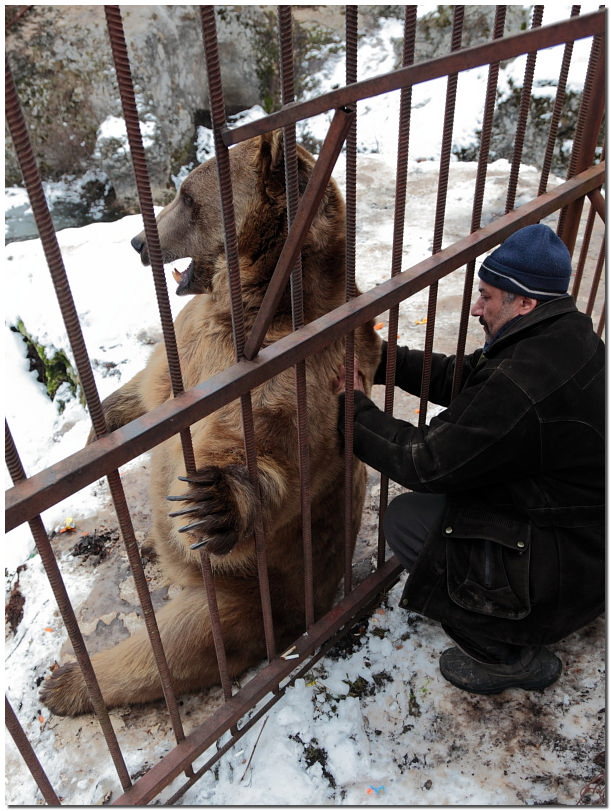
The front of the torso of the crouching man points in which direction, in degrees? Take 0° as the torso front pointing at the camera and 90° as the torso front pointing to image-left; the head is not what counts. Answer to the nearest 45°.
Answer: approximately 90°

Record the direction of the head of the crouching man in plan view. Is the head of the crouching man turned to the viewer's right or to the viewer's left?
to the viewer's left

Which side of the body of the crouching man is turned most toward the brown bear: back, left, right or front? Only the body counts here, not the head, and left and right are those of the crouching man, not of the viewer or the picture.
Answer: front
